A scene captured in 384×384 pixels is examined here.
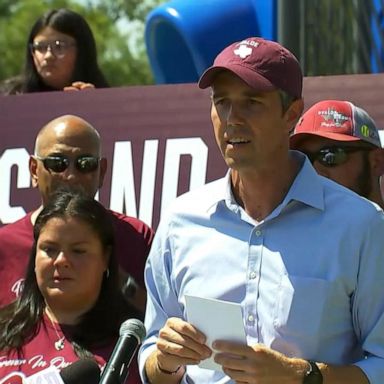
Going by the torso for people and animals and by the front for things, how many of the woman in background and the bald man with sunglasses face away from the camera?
0

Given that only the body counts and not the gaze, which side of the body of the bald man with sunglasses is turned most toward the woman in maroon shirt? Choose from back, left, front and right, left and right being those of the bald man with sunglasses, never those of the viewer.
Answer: front

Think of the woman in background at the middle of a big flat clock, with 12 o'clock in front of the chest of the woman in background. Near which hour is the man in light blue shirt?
The man in light blue shirt is roughly at 10 o'clock from the woman in background.

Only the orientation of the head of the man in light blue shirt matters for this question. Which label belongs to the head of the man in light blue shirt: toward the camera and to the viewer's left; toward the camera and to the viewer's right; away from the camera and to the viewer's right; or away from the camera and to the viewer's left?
toward the camera and to the viewer's left

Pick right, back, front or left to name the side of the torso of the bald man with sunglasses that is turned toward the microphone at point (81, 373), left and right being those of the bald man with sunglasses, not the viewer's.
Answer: front

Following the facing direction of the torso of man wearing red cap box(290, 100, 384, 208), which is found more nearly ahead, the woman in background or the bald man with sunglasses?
the bald man with sunglasses

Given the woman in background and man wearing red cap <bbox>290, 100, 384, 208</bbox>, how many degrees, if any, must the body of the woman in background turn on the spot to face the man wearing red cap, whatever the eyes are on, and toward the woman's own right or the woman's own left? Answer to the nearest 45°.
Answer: approximately 90° to the woman's own left
